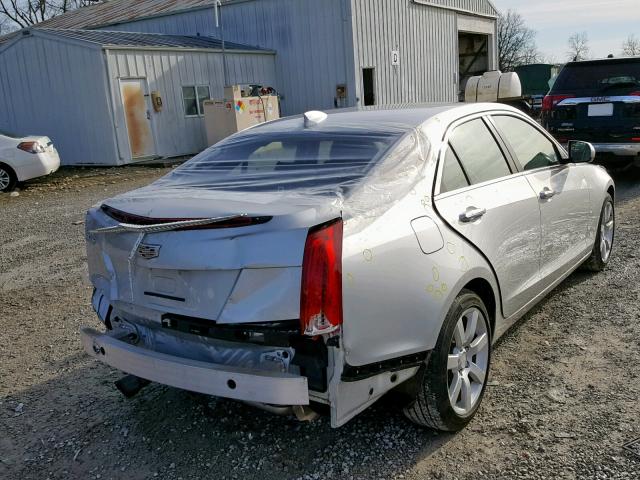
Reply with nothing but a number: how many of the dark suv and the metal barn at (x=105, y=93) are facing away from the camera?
1

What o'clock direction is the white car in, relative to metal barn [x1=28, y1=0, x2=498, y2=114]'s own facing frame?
The white car is roughly at 3 o'clock from the metal barn.

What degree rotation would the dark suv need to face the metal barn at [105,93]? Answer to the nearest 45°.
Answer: approximately 90° to its left

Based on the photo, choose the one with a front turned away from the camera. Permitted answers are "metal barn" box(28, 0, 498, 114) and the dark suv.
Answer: the dark suv

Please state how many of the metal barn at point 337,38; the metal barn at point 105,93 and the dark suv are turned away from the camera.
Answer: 1

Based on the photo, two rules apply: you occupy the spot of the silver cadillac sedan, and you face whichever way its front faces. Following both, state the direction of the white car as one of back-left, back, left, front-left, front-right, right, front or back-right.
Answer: left

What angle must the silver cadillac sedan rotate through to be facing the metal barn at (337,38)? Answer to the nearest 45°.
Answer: approximately 45° to its left

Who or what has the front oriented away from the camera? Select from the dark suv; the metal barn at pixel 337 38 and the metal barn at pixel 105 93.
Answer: the dark suv

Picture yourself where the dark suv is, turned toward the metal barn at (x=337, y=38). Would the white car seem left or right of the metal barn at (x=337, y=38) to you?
left

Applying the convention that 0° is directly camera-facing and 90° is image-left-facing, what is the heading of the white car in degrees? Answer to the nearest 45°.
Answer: approximately 135°

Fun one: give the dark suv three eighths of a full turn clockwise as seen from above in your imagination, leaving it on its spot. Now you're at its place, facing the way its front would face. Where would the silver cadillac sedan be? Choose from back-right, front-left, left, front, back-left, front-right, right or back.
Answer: front-right

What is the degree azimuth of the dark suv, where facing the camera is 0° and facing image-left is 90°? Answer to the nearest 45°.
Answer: approximately 180°
